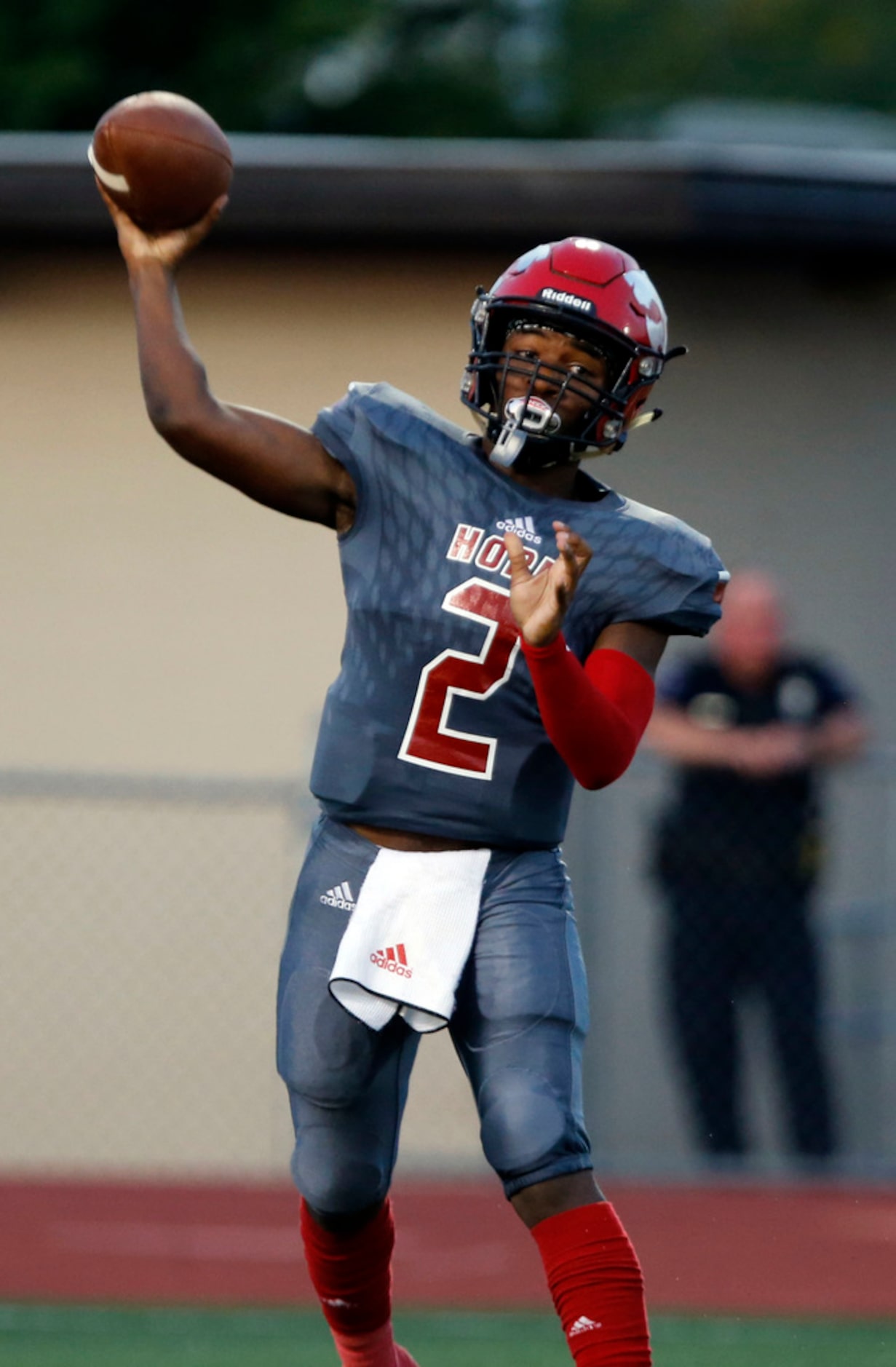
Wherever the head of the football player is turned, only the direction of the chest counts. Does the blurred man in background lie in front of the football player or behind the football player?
behind

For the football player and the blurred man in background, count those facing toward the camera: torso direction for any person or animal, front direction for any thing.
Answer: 2

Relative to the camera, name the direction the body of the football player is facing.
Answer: toward the camera

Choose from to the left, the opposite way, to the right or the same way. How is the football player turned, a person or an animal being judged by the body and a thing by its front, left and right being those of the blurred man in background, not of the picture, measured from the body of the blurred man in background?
the same way

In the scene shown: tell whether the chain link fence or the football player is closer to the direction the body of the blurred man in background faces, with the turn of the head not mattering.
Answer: the football player

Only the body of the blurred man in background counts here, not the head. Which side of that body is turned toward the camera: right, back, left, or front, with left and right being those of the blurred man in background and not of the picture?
front

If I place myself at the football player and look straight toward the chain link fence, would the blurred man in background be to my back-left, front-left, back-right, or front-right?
front-right

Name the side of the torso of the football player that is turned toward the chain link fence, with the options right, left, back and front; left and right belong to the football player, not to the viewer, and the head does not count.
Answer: back

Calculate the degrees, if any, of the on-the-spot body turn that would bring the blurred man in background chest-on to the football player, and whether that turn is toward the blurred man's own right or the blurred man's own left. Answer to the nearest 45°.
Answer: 0° — they already face them

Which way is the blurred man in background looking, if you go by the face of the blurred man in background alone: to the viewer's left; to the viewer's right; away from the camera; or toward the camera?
toward the camera
